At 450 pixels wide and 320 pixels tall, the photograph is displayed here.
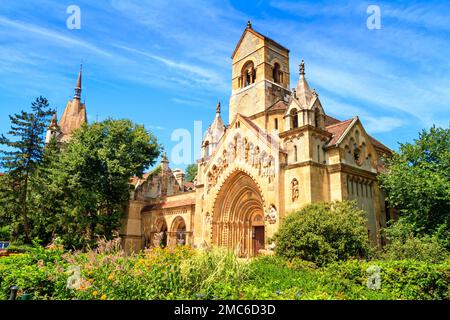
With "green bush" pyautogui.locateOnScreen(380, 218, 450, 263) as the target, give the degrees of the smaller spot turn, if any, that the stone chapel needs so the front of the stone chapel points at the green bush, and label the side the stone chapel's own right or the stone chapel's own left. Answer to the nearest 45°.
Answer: approximately 90° to the stone chapel's own left

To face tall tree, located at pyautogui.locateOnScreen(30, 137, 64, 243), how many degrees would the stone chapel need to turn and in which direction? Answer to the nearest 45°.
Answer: approximately 45° to its right

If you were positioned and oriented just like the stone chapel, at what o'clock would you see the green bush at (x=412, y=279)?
The green bush is roughly at 10 o'clock from the stone chapel.

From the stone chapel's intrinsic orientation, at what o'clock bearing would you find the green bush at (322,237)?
The green bush is roughly at 10 o'clock from the stone chapel.

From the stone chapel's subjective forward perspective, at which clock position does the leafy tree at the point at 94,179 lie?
The leafy tree is roughly at 2 o'clock from the stone chapel.

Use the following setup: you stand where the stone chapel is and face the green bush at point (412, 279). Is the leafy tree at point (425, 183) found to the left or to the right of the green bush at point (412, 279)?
left

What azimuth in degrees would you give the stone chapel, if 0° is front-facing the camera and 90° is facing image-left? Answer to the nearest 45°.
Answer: approximately 45°

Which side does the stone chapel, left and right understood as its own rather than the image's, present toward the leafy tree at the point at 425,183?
left
